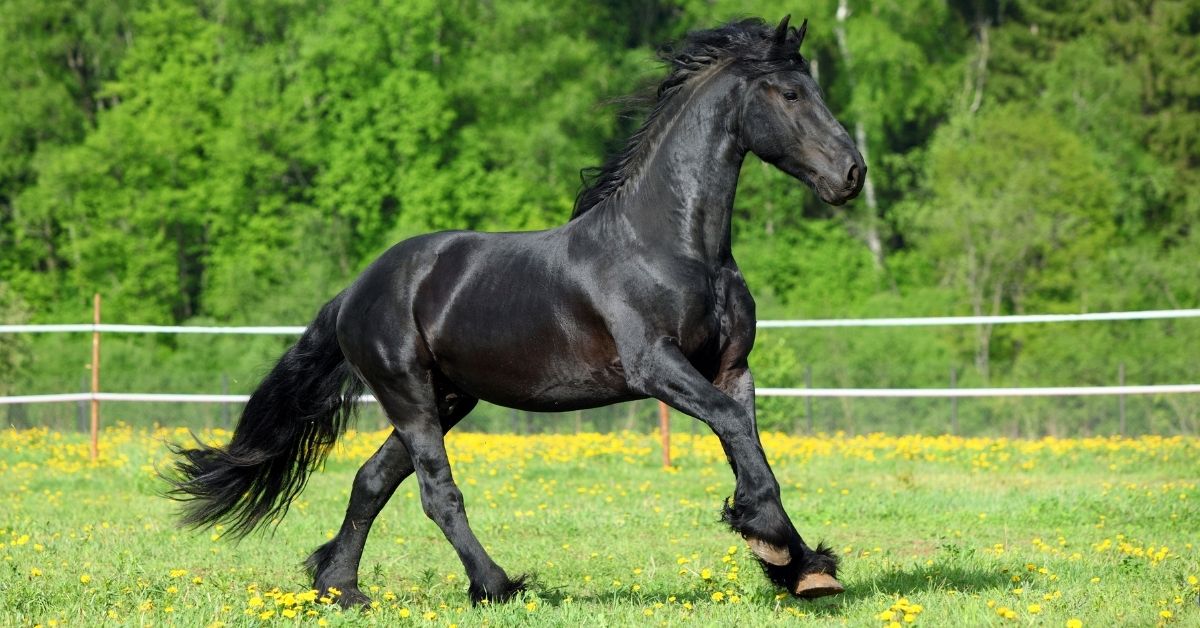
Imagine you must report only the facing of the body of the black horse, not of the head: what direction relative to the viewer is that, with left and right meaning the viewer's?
facing to the right of the viewer

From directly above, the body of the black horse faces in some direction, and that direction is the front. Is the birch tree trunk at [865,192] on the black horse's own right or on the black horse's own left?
on the black horse's own left
